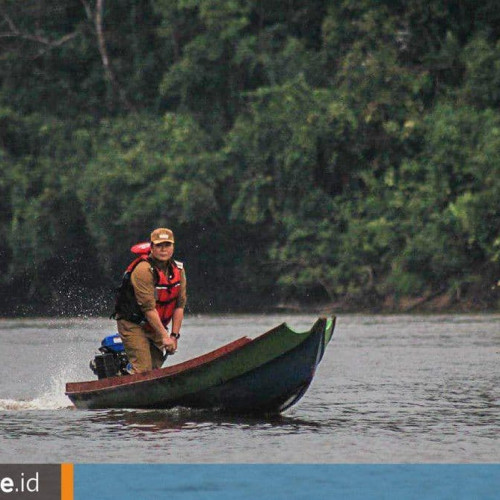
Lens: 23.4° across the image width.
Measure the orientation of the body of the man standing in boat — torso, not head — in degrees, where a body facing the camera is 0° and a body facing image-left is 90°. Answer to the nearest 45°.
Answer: approximately 315°
